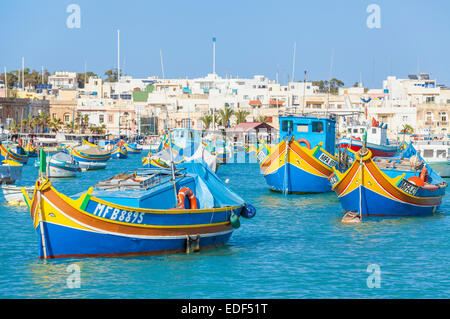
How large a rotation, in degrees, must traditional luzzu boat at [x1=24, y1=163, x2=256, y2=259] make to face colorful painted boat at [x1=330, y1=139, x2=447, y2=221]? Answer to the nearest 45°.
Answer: approximately 180°

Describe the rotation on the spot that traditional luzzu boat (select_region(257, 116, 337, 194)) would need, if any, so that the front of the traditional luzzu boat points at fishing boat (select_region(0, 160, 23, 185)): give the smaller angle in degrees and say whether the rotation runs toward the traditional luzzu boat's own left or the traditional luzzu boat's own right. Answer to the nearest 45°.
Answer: approximately 90° to the traditional luzzu boat's own right

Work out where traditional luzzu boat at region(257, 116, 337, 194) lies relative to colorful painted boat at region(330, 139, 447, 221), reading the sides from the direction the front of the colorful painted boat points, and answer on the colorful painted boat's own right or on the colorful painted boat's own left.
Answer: on the colorful painted boat's own right

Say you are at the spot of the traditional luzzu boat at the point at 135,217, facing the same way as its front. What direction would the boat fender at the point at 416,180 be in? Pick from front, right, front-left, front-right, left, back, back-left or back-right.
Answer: back

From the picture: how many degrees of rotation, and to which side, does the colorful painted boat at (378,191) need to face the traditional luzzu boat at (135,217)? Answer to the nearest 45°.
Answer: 0° — it already faces it

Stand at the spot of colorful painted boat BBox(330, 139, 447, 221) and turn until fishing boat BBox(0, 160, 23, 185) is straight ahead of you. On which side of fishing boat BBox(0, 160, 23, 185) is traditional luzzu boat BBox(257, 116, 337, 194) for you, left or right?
right

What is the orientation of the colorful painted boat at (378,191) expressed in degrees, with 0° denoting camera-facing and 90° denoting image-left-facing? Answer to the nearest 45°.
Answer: approximately 45°
